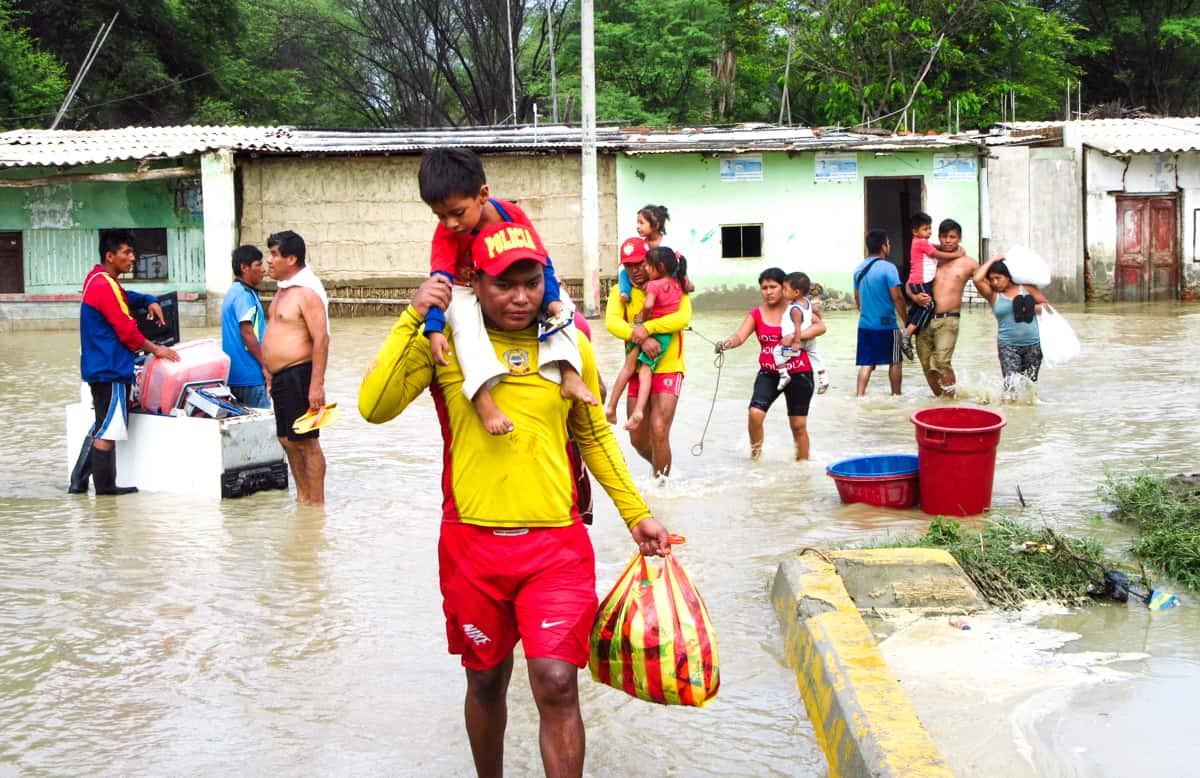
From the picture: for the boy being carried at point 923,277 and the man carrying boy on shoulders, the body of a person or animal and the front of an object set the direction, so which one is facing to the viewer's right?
the boy being carried

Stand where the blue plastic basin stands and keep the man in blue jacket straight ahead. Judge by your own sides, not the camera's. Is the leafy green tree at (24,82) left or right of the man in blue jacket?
right

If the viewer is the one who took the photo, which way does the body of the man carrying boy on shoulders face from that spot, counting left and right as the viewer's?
facing the viewer

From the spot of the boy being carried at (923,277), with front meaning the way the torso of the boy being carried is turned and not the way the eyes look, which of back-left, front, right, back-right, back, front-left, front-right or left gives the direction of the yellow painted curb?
right

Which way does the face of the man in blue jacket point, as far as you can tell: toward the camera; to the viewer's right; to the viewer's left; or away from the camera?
to the viewer's right

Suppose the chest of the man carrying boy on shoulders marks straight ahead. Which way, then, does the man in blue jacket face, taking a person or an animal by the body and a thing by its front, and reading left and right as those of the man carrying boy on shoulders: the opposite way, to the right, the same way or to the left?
to the left

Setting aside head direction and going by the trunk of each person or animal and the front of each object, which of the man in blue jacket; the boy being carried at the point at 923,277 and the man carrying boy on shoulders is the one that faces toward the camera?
the man carrying boy on shoulders

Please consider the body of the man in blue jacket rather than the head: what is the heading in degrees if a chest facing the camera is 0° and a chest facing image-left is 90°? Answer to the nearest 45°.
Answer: approximately 270°

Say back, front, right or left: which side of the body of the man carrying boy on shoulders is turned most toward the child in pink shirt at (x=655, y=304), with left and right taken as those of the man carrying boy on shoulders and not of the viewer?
back

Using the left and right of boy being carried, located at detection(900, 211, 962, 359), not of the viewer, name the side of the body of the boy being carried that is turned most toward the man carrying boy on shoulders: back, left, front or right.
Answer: right

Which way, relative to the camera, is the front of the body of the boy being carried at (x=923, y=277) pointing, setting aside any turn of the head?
to the viewer's right

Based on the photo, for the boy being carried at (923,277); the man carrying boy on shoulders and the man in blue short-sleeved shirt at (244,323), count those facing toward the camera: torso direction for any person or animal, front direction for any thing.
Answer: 1

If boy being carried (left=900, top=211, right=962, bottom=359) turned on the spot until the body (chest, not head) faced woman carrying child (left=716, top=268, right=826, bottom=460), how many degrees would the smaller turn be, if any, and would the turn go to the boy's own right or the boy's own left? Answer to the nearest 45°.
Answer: approximately 90° to the boy's own right
